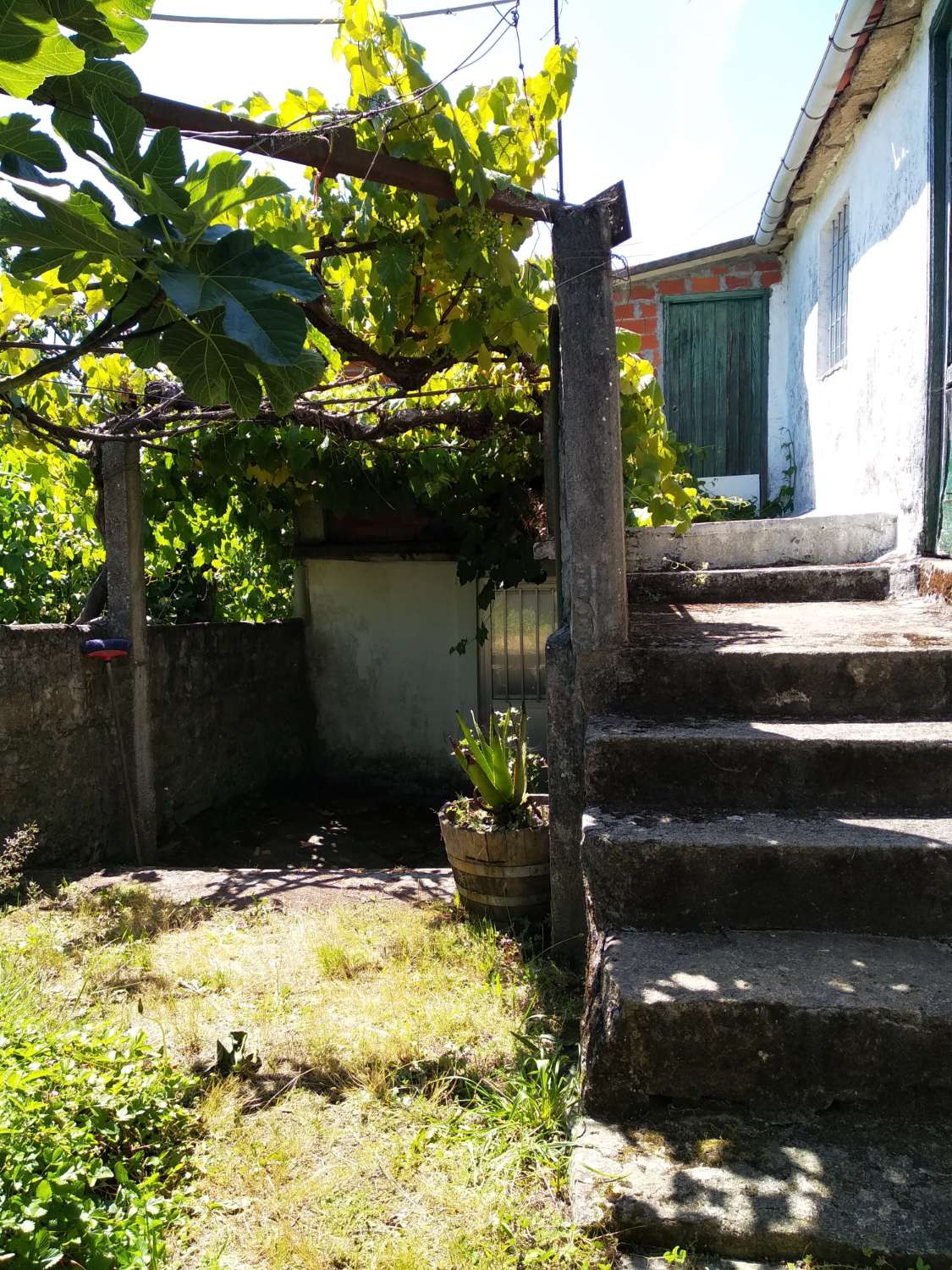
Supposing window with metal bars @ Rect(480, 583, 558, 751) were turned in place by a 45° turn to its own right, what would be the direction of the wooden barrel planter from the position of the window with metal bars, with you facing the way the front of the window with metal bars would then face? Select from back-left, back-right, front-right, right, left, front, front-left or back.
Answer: front-left

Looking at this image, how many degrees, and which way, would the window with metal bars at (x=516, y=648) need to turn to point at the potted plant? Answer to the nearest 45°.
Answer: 0° — it already faces it

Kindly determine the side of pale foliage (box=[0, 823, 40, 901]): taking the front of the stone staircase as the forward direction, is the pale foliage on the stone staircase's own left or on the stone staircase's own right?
on the stone staircase's own right

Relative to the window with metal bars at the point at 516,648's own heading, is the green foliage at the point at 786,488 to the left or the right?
on its left

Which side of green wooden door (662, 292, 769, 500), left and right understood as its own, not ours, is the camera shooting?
front

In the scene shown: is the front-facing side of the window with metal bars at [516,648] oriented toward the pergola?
yes

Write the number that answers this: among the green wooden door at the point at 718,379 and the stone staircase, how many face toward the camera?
2

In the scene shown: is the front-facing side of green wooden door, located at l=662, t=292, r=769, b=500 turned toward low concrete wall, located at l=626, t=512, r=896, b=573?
yes

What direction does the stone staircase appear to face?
toward the camera

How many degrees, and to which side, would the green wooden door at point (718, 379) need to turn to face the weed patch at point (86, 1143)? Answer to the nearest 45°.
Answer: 0° — it already faces it

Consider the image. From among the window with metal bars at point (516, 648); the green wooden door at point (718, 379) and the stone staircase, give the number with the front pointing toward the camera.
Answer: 3

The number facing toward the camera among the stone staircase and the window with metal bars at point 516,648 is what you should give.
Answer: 2

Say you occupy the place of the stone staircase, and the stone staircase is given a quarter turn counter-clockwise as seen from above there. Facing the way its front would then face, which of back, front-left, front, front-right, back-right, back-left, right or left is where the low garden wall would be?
back-left

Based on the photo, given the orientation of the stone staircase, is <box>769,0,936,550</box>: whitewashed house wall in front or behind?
behind

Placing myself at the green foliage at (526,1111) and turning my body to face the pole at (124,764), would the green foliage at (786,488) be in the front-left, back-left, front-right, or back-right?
front-right
